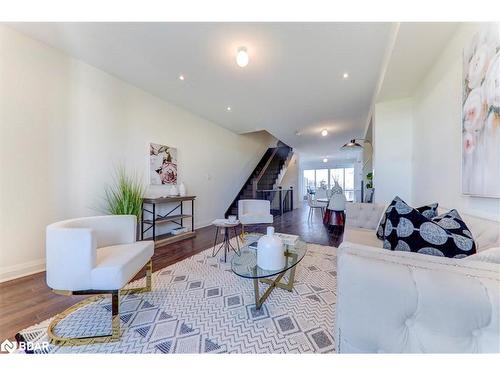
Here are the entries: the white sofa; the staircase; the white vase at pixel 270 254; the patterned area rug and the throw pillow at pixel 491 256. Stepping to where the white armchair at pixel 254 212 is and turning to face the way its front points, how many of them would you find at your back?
1

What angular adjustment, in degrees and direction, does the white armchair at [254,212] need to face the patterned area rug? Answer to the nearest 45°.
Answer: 0° — it already faces it

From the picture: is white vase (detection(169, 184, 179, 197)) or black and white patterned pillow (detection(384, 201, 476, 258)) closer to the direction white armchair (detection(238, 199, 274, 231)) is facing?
the black and white patterned pillow

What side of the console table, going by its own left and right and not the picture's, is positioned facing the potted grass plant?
right

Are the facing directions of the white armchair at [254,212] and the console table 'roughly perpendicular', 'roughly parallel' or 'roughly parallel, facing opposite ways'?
roughly perpendicular

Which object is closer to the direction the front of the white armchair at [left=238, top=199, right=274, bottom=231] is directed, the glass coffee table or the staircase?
the glass coffee table

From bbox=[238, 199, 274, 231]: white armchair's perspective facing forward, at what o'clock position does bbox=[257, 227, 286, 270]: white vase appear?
The white vase is roughly at 12 o'clock from the white armchair.

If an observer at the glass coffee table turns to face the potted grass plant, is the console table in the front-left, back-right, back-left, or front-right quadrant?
front-right

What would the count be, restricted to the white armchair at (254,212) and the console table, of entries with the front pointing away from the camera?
0

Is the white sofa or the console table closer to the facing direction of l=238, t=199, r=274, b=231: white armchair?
the white sofa

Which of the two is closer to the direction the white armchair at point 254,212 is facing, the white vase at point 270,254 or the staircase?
the white vase

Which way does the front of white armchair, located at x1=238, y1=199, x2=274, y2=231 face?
toward the camera

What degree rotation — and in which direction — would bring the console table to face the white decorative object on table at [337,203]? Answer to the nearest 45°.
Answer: approximately 45° to its left

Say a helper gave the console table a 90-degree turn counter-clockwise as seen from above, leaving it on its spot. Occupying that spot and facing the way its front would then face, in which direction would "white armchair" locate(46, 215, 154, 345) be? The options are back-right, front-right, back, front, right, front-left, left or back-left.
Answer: back-right

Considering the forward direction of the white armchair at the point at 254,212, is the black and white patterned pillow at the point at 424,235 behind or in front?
in front

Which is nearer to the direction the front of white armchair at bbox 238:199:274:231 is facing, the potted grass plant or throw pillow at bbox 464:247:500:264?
the throw pillow

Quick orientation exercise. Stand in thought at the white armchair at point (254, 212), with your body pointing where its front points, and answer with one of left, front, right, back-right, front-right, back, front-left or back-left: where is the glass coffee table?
front
